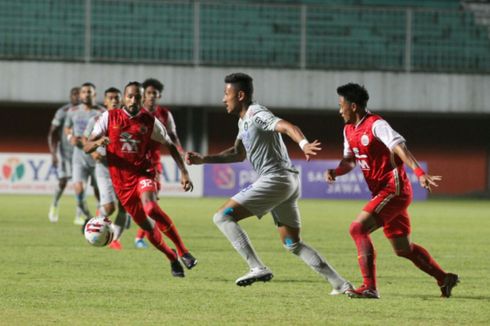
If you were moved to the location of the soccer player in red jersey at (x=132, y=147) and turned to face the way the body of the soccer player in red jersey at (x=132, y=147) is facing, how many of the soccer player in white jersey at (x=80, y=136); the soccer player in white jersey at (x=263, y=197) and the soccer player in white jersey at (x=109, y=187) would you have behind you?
2

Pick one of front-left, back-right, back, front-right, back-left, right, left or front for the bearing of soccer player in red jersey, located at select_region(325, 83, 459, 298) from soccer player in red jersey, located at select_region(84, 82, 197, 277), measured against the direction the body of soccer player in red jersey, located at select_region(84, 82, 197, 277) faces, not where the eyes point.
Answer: front-left

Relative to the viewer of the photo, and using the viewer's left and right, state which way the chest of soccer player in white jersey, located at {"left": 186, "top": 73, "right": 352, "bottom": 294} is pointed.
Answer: facing to the left of the viewer

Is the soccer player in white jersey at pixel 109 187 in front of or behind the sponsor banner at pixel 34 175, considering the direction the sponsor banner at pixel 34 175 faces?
in front

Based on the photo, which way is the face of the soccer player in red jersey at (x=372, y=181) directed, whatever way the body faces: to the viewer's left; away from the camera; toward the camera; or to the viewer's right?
to the viewer's left

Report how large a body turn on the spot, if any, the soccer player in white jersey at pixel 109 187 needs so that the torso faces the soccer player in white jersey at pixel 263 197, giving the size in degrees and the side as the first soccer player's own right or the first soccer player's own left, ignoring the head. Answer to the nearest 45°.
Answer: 0° — they already face them

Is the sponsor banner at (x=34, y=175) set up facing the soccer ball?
yes

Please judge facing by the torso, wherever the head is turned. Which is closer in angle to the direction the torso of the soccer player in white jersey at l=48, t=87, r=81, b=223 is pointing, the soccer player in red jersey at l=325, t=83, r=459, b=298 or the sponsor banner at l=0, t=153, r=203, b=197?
the soccer player in red jersey

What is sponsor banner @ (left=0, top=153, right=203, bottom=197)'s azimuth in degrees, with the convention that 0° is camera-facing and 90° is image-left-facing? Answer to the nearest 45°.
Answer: approximately 0°

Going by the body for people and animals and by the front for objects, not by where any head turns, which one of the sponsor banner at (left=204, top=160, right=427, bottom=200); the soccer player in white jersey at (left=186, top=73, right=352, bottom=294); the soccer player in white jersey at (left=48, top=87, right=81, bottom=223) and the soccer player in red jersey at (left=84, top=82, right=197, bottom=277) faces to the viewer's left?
the soccer player in white jersey at (left=186, top=73, right=352, bottom=294)

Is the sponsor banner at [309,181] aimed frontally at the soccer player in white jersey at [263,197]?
yes
